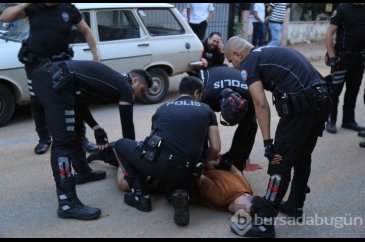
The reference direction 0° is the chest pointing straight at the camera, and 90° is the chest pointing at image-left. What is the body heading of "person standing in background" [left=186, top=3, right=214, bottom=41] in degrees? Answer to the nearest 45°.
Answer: approximately 0°

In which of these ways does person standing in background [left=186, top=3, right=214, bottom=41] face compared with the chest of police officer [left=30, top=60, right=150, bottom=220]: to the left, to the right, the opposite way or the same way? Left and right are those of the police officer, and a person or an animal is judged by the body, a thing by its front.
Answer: to the right

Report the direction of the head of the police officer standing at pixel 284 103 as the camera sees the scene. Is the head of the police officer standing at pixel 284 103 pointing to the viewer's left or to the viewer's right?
to the viewer's left

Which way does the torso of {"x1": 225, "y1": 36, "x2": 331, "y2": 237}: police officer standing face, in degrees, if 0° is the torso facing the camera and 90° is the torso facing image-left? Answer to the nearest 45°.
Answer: approximately 90°

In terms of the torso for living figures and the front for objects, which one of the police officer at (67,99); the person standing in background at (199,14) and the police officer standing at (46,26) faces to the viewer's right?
the police officer

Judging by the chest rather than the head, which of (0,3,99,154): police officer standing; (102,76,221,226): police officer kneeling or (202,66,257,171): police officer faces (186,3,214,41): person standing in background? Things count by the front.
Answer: the police officer kneeling

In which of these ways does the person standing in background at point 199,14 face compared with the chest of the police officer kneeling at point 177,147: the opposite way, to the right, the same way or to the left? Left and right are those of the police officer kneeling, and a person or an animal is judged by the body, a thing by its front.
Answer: the opposite way

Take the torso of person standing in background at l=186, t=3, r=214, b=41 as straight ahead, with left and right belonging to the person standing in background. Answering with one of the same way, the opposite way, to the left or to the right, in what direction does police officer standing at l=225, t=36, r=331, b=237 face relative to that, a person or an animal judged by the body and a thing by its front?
to the right

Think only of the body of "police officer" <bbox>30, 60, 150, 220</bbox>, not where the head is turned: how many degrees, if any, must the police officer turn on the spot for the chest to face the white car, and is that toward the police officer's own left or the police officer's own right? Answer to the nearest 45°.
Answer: approximately 90° to the police officer's own left
